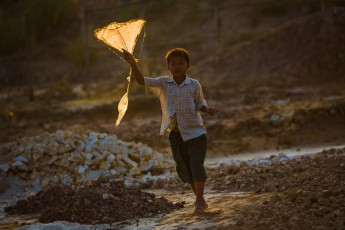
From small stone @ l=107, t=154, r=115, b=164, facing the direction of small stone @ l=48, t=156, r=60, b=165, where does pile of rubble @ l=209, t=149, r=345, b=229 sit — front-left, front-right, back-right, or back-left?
back-left

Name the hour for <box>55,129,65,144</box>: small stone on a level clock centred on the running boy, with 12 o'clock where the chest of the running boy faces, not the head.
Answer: The small stone is roughly at 5 o'clock from the running boy.

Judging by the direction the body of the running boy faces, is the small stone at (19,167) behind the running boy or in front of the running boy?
behind

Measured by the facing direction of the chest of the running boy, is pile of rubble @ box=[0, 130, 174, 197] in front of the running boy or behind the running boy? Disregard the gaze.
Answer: behind

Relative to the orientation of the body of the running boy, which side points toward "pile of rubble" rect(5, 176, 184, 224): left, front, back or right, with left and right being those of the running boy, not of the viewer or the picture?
right

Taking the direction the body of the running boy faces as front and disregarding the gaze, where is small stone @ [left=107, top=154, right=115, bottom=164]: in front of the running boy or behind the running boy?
behind

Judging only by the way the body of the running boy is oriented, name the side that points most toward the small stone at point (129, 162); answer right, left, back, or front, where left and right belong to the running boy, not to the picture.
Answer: back

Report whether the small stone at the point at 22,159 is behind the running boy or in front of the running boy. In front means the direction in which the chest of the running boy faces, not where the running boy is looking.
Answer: behind

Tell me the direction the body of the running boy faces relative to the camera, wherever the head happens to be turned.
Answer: toward the camera

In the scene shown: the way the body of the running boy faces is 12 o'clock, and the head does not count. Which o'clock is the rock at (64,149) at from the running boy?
The rock is roughly at 5 o'clock from the running boy.

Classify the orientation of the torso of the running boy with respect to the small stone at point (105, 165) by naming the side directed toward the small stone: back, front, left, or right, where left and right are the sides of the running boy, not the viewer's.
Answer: back
